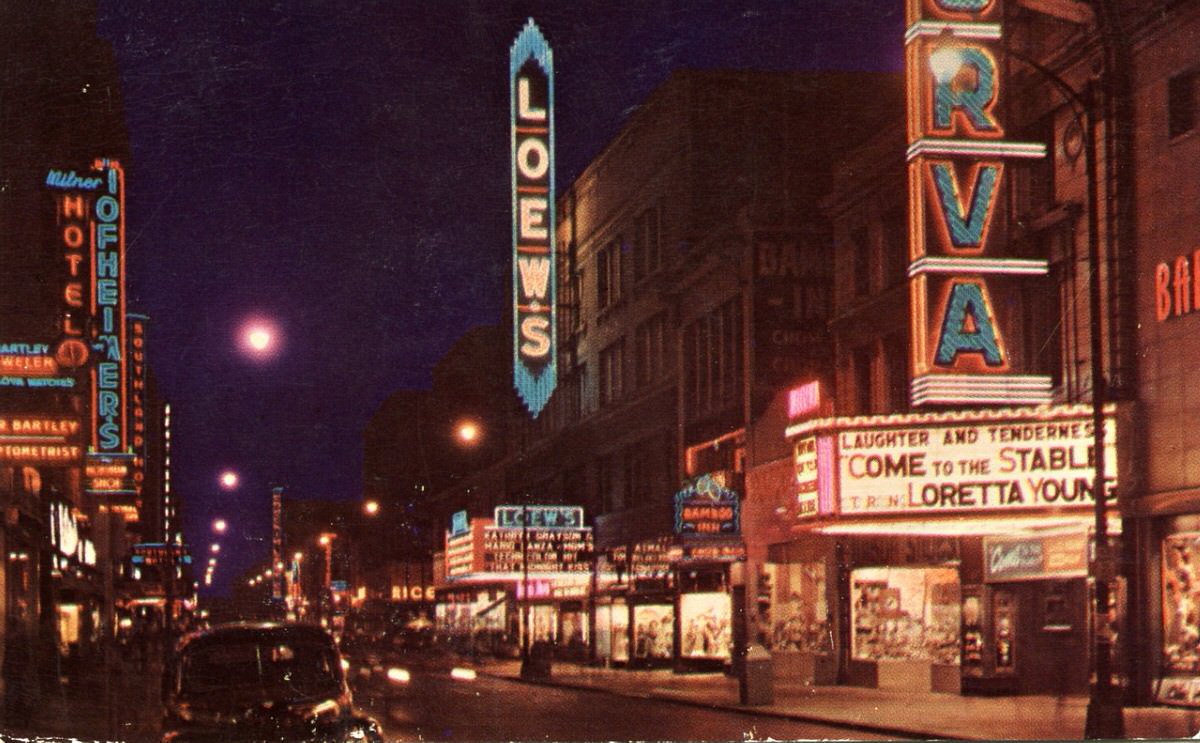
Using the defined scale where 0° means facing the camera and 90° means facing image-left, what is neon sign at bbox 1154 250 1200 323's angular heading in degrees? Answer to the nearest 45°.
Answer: approximately 45°

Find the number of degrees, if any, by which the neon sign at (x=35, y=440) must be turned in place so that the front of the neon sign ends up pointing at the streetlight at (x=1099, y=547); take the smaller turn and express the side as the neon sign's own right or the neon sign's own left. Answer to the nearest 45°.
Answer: approximately 45° to the neon sign's own left

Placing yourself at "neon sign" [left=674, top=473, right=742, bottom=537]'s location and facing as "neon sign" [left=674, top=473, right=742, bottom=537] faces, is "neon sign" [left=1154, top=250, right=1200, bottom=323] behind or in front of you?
in front

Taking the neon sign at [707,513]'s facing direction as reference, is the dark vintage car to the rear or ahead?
ahead
